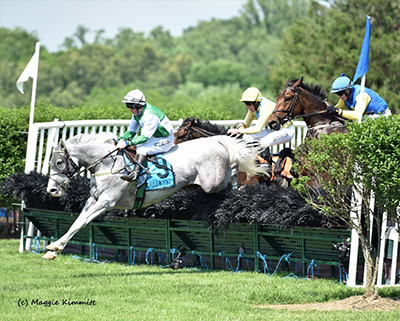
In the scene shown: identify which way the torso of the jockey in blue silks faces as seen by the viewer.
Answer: to the viewer's left

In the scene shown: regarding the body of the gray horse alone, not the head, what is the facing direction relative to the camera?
to the viewer's left

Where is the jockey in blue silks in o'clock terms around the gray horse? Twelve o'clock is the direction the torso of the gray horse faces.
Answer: The jockey in blue silks is roughly at 6 o'clock from the gray horse.

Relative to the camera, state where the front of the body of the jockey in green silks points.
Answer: to the viewer's left

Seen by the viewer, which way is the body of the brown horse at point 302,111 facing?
to the viewer's left

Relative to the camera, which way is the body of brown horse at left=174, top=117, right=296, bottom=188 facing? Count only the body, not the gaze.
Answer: to the viewer's left

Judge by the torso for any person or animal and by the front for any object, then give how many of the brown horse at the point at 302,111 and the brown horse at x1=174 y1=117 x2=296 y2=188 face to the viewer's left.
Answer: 2

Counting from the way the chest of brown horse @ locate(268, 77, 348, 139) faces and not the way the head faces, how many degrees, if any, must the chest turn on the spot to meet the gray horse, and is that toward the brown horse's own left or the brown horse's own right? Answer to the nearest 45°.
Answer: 0° — it already faces it

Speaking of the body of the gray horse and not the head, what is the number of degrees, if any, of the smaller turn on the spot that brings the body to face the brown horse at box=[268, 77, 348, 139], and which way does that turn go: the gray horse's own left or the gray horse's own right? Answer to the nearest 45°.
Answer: approximately 180°

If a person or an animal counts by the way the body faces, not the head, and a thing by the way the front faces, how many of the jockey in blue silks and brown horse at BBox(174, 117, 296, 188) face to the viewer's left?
2

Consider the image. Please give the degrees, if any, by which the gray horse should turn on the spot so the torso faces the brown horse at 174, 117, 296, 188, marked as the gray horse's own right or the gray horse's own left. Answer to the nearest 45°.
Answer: approximately 135° to the gray horse's own right

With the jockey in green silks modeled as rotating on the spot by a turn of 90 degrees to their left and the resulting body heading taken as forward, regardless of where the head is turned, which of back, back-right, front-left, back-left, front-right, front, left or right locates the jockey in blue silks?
left

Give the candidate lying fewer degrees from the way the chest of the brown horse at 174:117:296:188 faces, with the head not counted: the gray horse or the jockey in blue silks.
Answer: the gray horse
